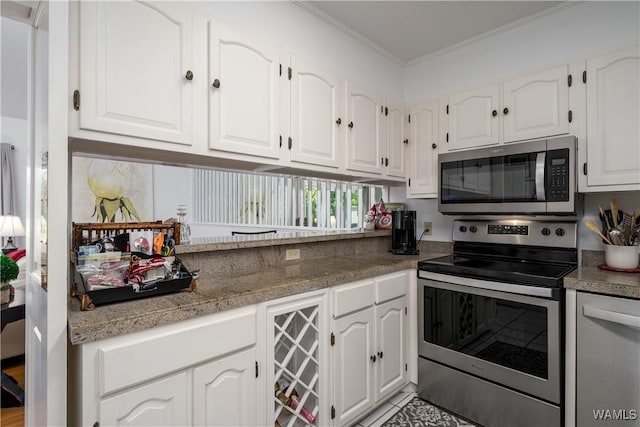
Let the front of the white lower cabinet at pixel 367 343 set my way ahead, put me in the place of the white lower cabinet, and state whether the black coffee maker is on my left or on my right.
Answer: on my left

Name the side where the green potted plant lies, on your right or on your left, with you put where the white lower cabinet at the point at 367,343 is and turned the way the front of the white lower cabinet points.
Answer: on your right

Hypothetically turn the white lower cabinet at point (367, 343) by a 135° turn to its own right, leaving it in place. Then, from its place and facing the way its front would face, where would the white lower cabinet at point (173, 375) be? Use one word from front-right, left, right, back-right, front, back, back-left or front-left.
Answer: front-left

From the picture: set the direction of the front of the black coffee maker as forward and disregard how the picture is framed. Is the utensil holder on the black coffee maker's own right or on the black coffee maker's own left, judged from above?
on the black coffee maker's own left

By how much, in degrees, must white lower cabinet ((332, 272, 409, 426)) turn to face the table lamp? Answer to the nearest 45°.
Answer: approximately 135° to its right

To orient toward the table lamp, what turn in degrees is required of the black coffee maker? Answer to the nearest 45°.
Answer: approximately 90° to its right

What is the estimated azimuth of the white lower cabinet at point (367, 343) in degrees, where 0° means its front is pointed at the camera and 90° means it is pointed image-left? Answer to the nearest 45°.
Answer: approximately 315°

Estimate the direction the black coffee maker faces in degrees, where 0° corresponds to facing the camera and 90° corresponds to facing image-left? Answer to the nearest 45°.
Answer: approximately 0°

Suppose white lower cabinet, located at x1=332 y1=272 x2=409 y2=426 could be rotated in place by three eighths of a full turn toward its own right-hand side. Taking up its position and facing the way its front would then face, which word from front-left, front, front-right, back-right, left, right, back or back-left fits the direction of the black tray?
front-left

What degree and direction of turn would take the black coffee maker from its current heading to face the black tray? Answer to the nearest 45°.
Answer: approximately 45° to its right

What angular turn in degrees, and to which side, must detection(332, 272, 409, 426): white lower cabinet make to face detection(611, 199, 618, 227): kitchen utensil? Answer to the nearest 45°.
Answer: approximately 45° to its left

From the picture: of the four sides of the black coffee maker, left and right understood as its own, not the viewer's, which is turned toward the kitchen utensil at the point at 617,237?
left

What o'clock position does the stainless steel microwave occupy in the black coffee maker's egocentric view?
The stainless steel microwave is roughly at 10 o'clock from the black coffee maker.

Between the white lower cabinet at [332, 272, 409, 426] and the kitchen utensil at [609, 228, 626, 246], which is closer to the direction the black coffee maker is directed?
the white lower cabinet
